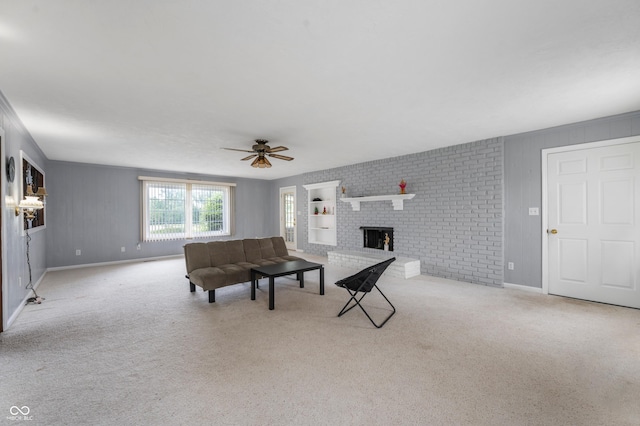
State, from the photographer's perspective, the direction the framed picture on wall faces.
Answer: facing to the right of the viewer

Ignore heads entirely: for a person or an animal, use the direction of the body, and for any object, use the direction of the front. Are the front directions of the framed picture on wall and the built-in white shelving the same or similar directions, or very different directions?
very different directions

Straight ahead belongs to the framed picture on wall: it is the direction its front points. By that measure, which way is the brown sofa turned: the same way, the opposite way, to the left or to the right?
to the right

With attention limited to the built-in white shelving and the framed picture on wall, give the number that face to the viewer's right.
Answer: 1

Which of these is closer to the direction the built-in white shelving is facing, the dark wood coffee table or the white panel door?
the dark wood coffee table

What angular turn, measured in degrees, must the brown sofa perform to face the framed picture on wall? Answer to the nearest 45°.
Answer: approximately 135° to its right

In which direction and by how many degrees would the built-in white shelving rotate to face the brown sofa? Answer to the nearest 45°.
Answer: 0° — it already faces it

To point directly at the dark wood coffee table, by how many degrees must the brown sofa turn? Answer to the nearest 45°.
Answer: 0° — it already faces it
